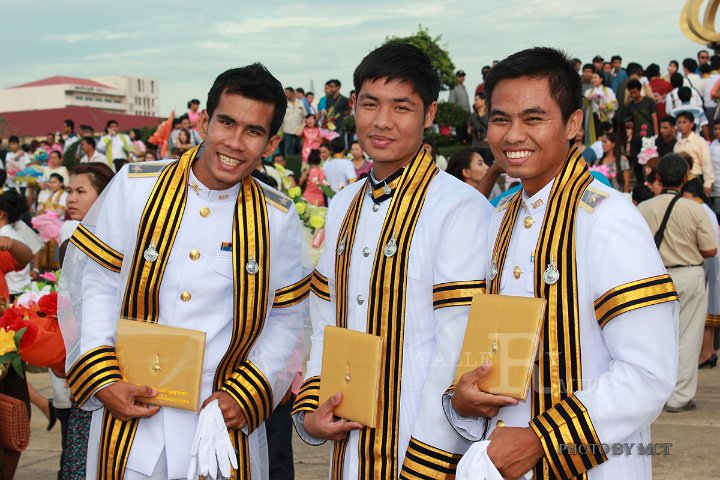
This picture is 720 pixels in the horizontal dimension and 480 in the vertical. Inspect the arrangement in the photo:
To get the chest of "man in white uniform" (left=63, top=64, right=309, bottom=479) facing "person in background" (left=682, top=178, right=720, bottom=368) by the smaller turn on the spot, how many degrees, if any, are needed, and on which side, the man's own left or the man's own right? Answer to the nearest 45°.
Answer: approximately 135° to the man's own left

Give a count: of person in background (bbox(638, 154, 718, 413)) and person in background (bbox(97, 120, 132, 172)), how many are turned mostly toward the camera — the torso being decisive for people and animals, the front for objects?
1

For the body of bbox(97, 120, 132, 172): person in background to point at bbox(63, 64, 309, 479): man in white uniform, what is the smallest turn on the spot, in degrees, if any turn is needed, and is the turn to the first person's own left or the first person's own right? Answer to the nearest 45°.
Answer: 0° — they already face them

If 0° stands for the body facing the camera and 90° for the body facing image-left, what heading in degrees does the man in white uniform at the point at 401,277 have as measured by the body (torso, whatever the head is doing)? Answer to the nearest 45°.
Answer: approximately 45°

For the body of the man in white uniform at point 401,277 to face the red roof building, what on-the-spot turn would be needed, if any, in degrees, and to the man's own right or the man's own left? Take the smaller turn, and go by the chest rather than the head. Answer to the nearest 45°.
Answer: approximately 135° to the man's own right

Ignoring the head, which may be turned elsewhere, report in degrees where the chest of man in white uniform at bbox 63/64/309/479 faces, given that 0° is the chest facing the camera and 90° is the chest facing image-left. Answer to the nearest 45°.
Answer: approximately 0°

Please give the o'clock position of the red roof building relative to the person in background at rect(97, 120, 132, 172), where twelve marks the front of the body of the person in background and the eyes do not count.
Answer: The red roof building is roughly at 6 o'clock from the person in background.

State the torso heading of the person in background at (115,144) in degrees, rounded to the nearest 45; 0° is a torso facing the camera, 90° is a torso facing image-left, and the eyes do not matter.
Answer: approximately 0°
